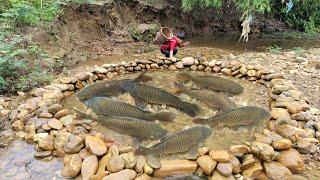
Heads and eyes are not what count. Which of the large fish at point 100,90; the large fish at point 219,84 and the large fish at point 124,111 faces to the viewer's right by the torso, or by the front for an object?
the large fish at point 219,84

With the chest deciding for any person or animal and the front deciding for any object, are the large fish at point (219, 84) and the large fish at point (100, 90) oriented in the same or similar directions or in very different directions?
very different directions

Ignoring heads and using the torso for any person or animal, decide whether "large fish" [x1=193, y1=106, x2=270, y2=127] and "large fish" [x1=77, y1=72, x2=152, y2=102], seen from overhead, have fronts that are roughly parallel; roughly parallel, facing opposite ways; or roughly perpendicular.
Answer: roughly parallel, facing opposite ways

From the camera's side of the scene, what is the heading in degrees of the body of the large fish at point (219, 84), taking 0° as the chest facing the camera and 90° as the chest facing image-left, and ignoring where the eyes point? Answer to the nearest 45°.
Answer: approximately 270°

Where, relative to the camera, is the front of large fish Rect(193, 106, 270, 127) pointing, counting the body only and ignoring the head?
to the viewer's right

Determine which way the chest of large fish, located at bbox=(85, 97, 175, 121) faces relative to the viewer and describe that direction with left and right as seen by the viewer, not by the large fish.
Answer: facing to the left of the viewer

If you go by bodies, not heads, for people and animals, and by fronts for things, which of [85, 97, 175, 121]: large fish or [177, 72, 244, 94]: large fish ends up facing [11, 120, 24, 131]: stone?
[85, 97, 175, 121]: large fish

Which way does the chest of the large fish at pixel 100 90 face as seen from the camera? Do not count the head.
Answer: to the viewer's left
